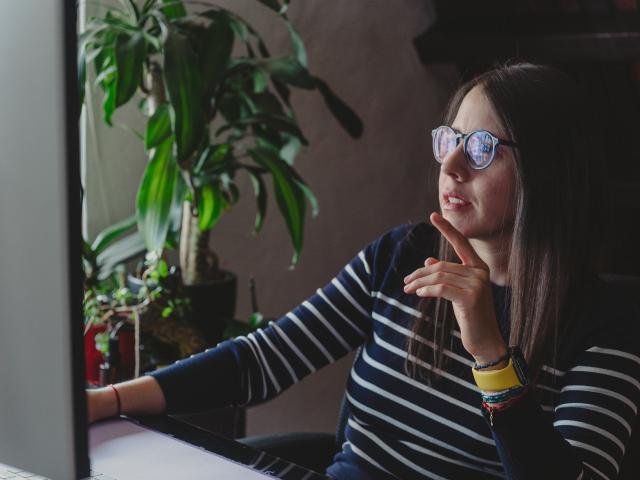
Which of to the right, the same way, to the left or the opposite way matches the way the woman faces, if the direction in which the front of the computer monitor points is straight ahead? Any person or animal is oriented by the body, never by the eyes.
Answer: the opposite way

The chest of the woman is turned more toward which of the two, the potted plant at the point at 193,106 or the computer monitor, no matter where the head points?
the computer monitor

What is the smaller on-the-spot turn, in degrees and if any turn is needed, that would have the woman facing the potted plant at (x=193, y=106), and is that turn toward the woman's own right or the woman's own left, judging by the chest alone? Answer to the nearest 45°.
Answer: approximately 90° to the woman's own right

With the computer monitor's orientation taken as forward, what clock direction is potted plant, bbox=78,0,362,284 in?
The potted plant is roughly at 11 o'clock from the computer monitor.

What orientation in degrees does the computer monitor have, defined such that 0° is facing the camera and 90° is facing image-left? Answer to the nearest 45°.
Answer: approximately 225°

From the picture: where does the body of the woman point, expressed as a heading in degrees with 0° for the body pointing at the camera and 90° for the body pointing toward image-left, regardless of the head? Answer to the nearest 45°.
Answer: approximately 45°
